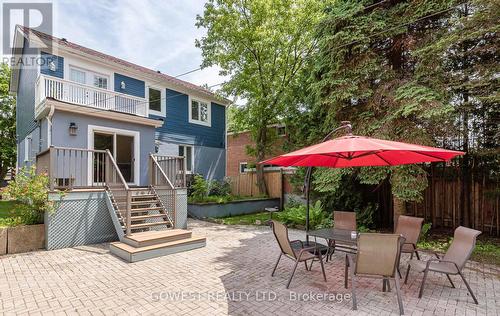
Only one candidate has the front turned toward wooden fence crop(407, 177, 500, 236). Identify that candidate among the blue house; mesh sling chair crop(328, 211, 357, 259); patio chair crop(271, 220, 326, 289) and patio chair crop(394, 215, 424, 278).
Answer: patio chair crop(271, 220, 326, 289)

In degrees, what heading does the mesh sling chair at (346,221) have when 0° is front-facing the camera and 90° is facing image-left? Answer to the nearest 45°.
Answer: approximately 0°

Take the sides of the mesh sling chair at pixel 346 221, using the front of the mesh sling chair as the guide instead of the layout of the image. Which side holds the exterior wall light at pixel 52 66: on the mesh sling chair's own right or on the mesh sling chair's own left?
on the mesh sling chair's own right

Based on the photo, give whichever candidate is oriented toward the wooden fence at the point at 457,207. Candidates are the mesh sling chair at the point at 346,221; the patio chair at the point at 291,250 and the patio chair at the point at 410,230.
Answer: the patio chair at the point at 291,250

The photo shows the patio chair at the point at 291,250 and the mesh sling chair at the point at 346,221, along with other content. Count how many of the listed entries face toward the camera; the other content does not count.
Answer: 1

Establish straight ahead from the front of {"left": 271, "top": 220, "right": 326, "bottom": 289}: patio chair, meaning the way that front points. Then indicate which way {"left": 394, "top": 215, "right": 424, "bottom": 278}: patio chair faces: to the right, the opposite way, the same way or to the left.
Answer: the opposite way
